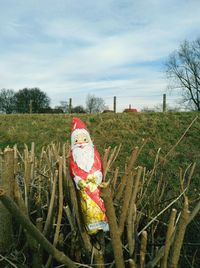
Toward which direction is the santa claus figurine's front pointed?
toward the camera

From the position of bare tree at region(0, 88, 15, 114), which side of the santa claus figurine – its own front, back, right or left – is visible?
back
